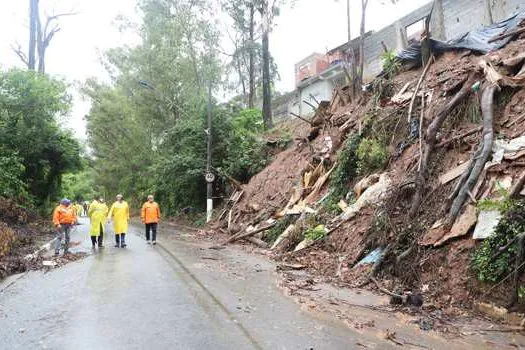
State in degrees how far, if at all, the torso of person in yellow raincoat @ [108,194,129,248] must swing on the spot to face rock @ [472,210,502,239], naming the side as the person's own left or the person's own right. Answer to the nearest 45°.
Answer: approximately 45° to the person's own left

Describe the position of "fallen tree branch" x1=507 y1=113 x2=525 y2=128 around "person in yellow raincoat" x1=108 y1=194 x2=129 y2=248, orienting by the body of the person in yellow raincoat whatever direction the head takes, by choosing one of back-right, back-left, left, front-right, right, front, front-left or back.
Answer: front-left

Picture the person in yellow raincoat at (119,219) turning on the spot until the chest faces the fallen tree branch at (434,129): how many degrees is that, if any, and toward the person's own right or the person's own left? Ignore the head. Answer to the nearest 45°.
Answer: approximately 45° to the person's own left

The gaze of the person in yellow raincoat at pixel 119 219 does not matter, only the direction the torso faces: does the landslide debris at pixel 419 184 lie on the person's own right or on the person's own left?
on the person's own left

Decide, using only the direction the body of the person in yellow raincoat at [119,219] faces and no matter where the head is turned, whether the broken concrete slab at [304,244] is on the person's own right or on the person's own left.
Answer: on the person's own left

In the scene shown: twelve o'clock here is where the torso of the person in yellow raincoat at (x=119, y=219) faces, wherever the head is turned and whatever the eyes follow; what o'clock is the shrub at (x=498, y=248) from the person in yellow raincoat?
The shrub is roughly at 11 o'clock from the person in yellow raincoat.

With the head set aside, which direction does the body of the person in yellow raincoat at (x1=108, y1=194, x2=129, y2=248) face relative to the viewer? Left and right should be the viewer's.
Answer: facing the viewer

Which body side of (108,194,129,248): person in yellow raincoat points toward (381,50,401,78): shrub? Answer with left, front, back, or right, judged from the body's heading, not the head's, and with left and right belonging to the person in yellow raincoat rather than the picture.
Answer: left

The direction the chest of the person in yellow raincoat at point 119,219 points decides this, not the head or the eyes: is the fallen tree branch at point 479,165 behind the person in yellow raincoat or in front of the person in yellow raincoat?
in front

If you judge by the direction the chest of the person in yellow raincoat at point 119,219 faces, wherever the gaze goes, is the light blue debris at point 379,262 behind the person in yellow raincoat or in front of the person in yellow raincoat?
in front

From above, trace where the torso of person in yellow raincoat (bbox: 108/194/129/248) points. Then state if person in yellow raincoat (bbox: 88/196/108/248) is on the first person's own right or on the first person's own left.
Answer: on the first person's own right
